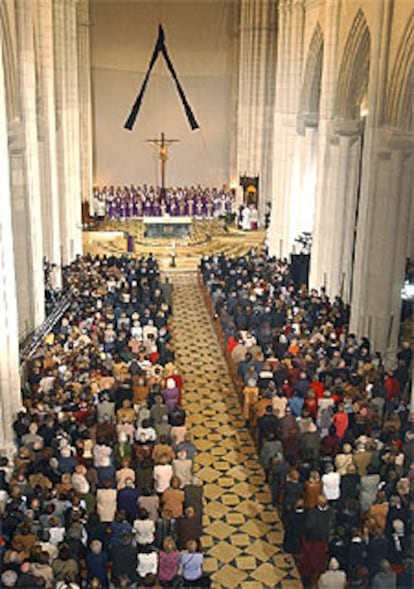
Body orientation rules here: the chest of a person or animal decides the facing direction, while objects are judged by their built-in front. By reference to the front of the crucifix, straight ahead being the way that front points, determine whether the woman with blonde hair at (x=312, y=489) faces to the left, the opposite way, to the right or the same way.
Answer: the opposite way

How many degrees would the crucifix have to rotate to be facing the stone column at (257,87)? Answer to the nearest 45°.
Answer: approximately 45° to its left

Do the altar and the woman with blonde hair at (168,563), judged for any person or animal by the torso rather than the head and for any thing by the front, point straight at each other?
yes

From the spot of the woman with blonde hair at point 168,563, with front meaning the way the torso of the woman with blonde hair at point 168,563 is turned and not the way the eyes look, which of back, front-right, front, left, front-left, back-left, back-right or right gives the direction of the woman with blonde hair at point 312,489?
front-right

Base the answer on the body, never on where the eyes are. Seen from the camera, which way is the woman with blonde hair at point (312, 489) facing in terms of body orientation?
away from the camera

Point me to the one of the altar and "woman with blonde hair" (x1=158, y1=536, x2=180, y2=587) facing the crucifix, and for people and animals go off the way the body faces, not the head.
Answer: the woman with blonde hair

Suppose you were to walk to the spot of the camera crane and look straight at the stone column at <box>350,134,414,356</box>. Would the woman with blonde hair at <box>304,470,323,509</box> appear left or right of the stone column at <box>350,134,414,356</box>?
right

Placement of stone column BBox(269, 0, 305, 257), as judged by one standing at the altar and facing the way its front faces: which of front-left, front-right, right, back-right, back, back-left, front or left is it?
front-left

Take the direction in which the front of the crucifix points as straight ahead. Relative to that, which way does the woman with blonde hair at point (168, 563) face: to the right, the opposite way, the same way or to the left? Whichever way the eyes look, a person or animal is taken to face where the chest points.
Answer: the opposite way

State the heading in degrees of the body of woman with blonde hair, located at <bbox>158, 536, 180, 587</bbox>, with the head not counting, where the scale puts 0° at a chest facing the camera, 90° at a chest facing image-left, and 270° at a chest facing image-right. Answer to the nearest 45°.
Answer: approximately 180°

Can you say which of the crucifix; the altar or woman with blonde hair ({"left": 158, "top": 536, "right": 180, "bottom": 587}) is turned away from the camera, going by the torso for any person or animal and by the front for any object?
the woman with blonde hair

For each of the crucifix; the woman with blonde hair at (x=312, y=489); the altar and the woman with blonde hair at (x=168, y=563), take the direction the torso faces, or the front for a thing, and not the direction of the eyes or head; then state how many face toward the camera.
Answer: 2
